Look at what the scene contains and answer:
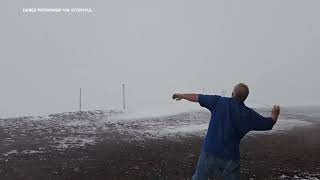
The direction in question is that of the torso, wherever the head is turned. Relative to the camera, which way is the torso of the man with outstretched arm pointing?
away from the camera
